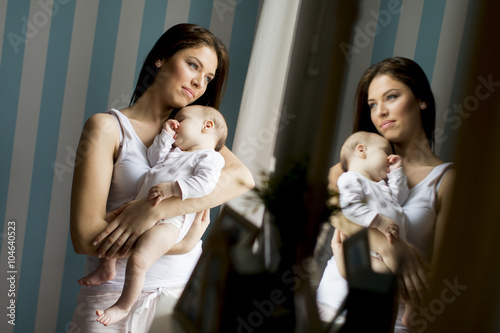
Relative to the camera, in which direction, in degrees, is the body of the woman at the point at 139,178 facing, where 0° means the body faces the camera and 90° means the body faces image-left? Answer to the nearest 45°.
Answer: approximately 315°

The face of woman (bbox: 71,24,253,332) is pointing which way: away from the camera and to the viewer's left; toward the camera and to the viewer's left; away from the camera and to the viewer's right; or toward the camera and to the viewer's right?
toward the camera and to the viewer's right
